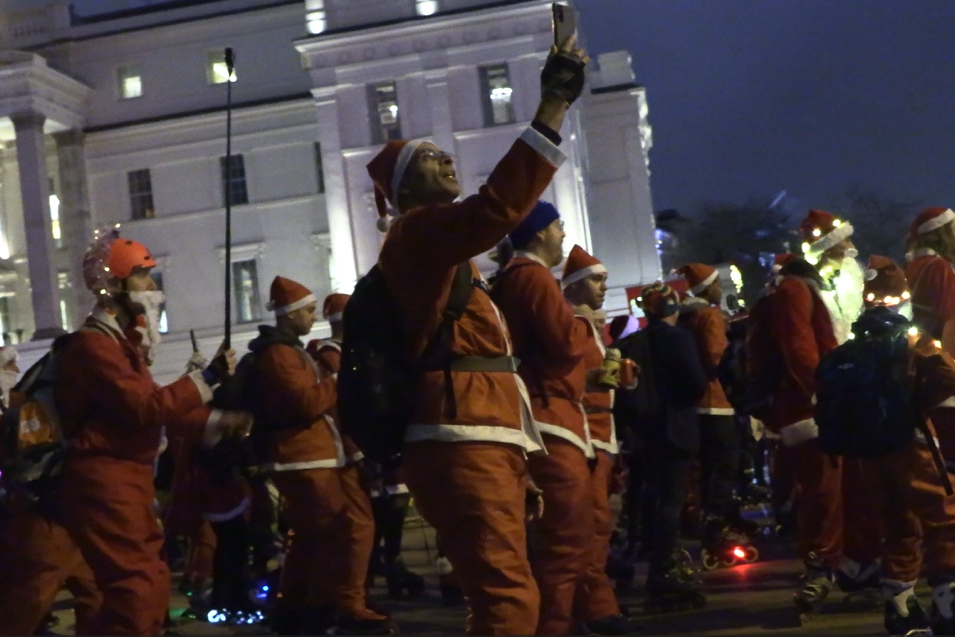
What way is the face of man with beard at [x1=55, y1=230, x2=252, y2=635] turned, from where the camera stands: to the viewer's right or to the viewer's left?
to the viewer's right

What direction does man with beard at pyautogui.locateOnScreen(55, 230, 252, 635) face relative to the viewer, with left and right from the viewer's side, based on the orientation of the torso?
facing to the right of the viewer
